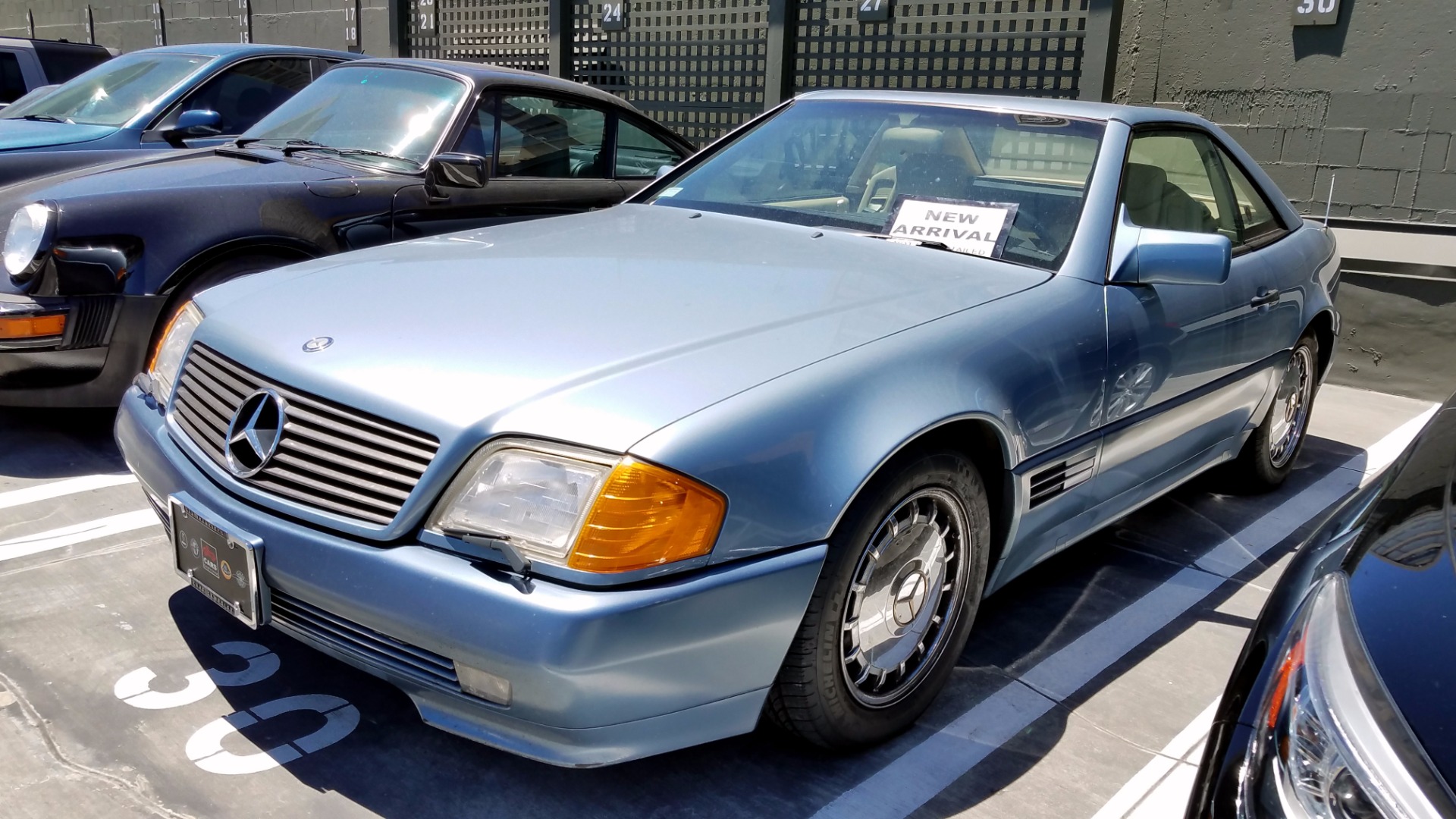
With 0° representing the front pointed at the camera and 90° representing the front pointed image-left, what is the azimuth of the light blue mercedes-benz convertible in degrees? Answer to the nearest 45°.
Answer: approximately 45°

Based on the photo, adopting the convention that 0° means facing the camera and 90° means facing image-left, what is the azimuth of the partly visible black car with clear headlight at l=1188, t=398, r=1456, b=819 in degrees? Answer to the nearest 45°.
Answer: approximately 0°

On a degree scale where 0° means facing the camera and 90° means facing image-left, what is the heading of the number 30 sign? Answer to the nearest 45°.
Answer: approximately 0°

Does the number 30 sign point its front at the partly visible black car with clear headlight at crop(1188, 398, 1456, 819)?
yes

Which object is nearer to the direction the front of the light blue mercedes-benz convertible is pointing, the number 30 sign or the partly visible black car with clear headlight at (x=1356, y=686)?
the partly visible black car with clear headlight

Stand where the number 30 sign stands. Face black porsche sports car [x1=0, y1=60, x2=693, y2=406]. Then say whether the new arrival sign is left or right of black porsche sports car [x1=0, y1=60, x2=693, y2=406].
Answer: left

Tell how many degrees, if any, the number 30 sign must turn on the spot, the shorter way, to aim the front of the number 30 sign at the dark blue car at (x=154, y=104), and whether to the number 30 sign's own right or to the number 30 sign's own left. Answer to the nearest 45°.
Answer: approximately 45° to the number 30 sign's own right

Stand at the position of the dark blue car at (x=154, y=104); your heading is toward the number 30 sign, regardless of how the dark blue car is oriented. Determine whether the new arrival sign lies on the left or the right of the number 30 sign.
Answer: right

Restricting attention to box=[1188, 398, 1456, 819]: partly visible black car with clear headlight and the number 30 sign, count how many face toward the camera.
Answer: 2

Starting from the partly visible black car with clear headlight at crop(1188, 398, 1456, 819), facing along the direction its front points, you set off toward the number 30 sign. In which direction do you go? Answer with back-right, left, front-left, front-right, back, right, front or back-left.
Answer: back
